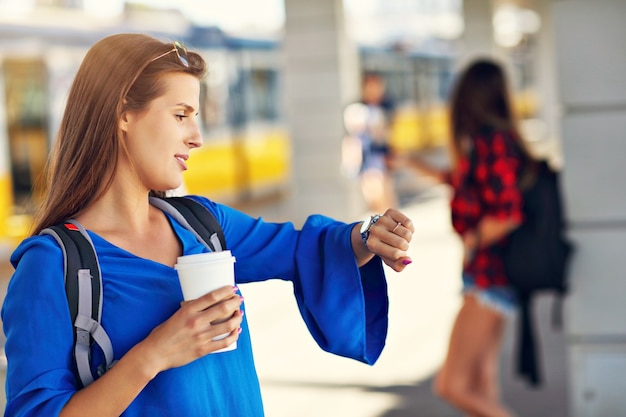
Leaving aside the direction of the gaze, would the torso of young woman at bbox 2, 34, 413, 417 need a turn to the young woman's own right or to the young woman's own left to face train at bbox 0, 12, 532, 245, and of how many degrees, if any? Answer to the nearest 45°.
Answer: approximately 135° to the young woman's own left

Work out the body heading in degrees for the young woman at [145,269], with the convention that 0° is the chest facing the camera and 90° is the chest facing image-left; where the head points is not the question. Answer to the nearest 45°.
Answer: approximately 315°

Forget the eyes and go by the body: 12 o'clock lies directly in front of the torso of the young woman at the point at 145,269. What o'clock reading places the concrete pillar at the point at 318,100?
The concrete pillar is roughly at 8 o'clock from the young woman.

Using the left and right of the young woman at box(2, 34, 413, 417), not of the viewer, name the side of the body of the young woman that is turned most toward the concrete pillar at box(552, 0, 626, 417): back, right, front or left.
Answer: left

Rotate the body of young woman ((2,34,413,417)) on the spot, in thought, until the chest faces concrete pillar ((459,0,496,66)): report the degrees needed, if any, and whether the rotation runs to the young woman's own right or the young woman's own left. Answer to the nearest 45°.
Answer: approximately 135° to the young woman's own left

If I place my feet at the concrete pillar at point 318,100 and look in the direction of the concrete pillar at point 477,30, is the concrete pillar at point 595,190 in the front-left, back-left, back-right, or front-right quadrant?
back-right

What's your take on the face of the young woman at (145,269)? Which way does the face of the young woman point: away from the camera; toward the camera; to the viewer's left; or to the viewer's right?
to the viewer's right
